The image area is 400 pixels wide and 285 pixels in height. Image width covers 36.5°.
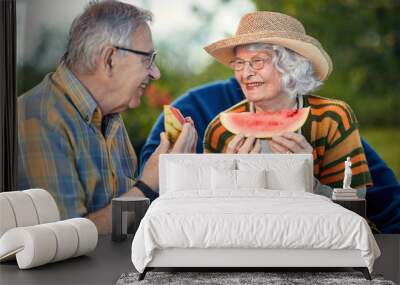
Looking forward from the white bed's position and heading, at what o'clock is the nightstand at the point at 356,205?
The nightstand is roughly at 7 o'clock from the white bed.

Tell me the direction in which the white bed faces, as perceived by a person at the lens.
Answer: facing the viewer

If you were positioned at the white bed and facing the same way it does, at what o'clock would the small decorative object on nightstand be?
The small decorative object on nightstand is roughly at 7 o'clock from the white bed.

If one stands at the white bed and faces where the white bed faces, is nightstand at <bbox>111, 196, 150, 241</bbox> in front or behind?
behind
